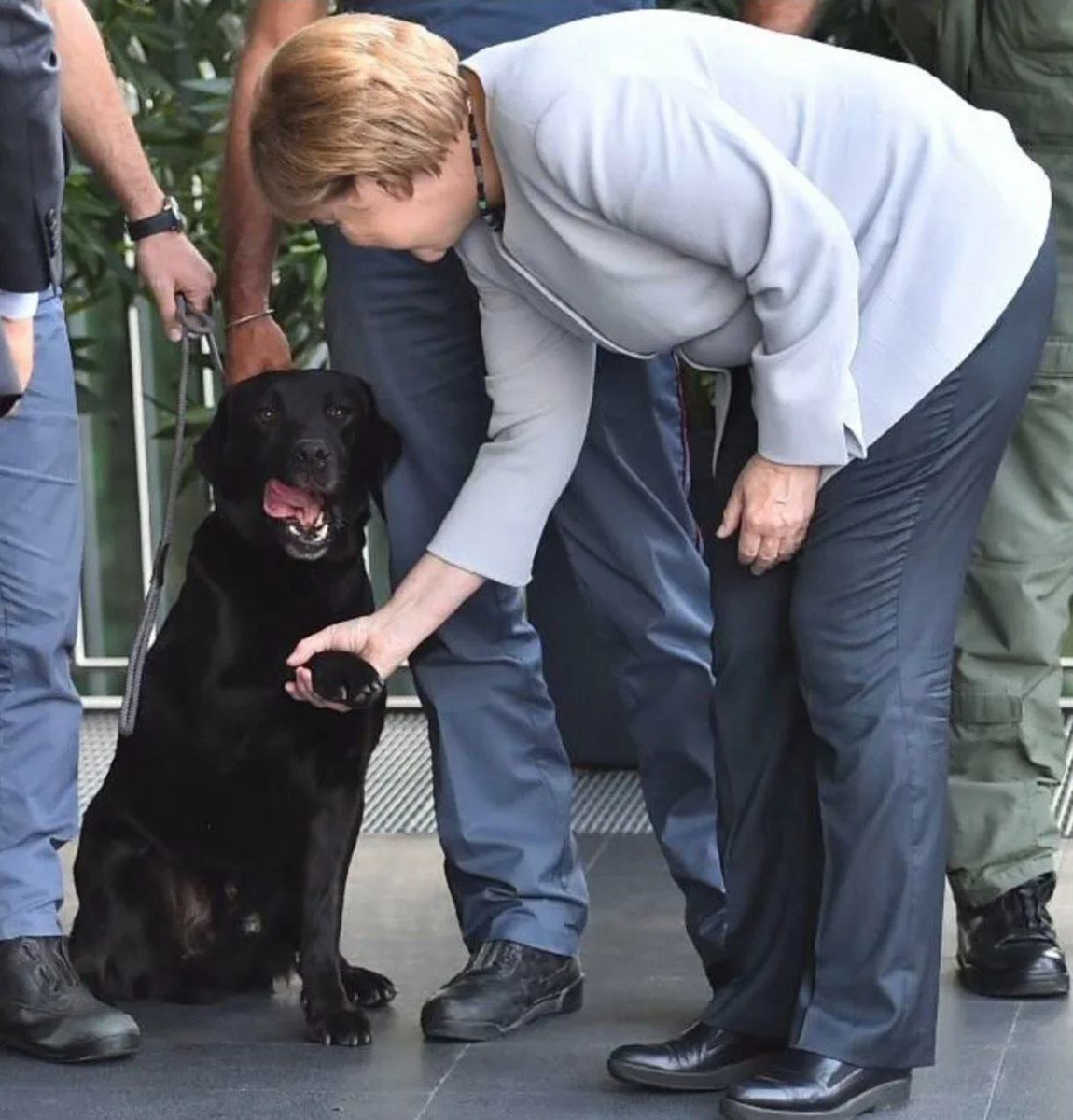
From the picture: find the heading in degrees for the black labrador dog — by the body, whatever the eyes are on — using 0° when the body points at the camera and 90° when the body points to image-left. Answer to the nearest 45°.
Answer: approximately 315°
